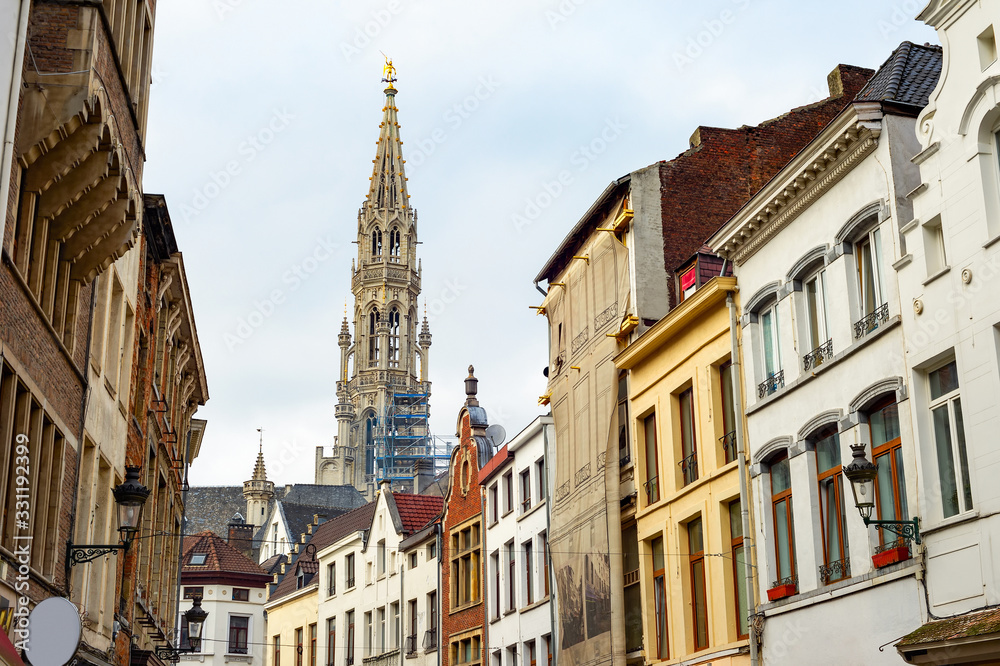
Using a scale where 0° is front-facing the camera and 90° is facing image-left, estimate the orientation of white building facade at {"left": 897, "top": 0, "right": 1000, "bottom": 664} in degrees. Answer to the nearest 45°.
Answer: approximately 45°

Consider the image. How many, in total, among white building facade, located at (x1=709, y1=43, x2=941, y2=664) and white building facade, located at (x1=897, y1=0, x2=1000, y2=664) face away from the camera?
0

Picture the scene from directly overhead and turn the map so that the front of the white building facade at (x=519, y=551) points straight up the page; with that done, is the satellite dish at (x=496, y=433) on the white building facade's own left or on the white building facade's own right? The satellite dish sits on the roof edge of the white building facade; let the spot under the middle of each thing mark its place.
on the white building facade's own right

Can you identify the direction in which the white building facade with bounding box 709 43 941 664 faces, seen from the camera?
facing the viewer and to the left of the viewer

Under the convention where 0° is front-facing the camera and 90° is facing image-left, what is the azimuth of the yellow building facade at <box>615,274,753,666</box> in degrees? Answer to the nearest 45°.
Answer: approximately 45°

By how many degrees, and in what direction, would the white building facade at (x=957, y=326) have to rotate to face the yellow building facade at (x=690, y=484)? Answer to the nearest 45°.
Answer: approximately 90° to its right

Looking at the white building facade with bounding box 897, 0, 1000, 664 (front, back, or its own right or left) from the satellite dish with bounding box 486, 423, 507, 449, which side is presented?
right

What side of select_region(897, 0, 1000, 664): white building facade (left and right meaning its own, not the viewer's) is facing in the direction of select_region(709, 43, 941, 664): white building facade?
right

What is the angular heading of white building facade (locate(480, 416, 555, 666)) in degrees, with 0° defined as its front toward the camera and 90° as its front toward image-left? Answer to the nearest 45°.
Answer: approximately 45°

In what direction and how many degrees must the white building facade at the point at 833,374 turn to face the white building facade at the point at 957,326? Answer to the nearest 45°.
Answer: approximately 90° to its left

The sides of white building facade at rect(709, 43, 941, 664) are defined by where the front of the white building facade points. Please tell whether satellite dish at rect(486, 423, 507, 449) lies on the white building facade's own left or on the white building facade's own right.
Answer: on the white building facade's own right

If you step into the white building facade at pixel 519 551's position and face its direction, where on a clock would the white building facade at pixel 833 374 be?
the white building facade at pixel 833 374 is roughly at 10 o'clock from the white building facade at pixel 519 551.

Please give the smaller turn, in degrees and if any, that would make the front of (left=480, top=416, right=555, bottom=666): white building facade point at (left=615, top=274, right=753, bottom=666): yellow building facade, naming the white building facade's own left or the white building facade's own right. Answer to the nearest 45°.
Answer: approximately 45° to the white building facade's own left
